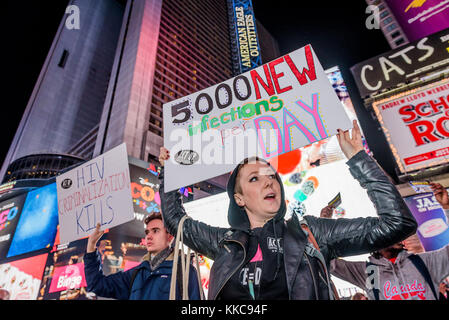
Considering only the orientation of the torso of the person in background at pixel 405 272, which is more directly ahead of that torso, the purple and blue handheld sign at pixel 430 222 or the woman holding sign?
the woman holding sign

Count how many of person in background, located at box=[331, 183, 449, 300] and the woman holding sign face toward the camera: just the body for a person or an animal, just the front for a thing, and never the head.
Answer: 2

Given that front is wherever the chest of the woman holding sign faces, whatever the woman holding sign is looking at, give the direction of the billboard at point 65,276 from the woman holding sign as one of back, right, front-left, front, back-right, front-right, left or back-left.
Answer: back-right

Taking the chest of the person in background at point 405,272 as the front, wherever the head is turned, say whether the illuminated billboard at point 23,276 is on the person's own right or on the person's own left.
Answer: on the person's own right

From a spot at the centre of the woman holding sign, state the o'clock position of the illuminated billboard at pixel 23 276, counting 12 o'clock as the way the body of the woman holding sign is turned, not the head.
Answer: The illuminated billboard is roughly at 4 o'clock from the woman holding sign.

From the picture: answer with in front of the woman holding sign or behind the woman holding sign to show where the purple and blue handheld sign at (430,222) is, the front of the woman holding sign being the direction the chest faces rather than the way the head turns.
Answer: behind

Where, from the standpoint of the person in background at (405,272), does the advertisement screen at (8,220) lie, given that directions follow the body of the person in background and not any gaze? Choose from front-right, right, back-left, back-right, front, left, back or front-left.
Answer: right

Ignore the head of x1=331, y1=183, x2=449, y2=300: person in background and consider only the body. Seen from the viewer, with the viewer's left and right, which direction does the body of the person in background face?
facing the viewer

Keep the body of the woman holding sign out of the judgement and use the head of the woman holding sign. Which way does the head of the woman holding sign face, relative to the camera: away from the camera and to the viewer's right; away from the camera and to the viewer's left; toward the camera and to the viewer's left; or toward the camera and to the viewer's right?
toward the camera and to the viewer's right

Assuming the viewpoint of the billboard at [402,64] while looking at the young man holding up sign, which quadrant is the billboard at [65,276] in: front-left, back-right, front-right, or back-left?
front-right
